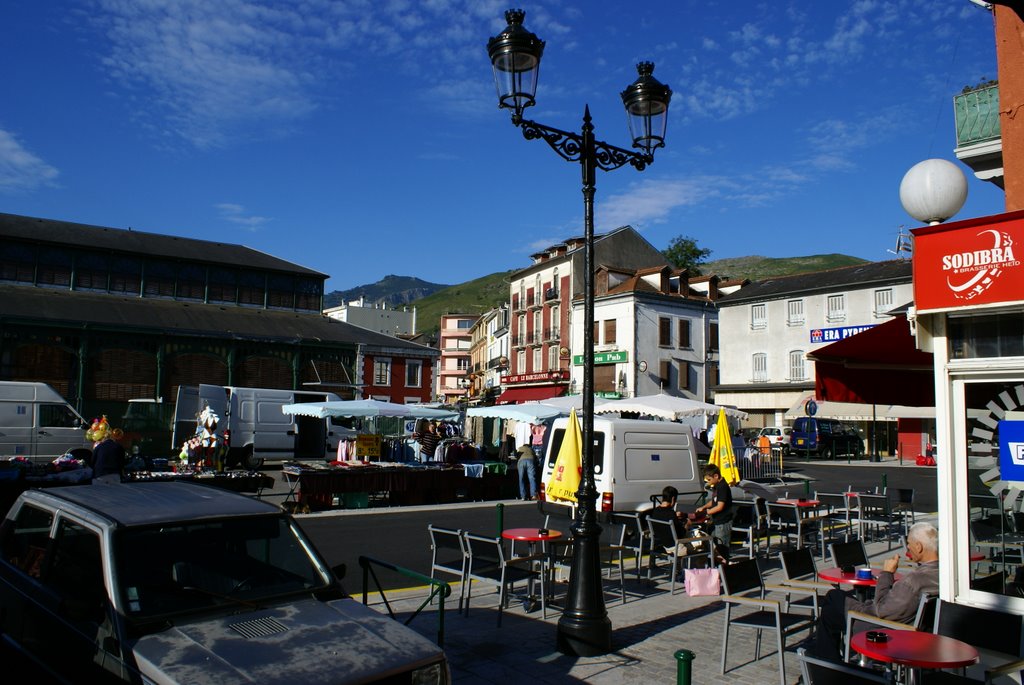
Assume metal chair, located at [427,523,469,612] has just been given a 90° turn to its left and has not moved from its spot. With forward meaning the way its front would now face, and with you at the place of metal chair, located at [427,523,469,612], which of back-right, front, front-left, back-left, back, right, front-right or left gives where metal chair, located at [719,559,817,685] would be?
back

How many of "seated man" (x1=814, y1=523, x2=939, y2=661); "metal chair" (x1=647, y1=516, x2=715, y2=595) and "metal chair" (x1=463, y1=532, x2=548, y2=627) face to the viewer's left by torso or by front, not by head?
1

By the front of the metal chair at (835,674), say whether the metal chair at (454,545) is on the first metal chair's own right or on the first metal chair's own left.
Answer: on the first metal chair's own left

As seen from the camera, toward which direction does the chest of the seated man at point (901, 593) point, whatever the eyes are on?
to the viewer's left

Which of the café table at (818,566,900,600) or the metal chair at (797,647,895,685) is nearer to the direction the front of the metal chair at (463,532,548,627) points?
the café table

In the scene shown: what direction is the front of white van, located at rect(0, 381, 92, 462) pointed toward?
to the viewer's right

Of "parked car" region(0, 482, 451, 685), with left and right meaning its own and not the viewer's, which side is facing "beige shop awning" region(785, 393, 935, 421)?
left

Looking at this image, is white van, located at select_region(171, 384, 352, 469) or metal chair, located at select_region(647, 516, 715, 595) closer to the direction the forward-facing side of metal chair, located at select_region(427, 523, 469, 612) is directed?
the metal chair

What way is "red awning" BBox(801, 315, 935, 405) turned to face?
to the viewer's left

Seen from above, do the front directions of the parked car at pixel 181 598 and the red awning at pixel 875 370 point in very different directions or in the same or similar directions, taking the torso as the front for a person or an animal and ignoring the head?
very different directions

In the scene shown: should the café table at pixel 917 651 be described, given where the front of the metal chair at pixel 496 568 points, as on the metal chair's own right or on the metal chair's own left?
on the metal chair's own right

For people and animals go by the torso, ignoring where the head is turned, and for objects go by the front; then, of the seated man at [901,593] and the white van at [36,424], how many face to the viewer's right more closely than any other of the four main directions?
1

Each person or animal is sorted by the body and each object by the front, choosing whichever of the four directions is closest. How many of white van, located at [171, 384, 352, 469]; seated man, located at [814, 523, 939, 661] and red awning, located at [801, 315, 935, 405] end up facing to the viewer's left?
2

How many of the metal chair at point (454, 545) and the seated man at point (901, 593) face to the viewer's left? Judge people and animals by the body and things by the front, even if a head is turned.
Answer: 1

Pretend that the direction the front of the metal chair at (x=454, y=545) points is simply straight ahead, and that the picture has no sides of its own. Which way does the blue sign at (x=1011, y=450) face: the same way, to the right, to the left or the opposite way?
the opposite way

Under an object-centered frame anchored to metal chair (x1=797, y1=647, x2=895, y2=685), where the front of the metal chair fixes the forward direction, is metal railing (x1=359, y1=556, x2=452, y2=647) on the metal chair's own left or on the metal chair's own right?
on the metal chair's own left
